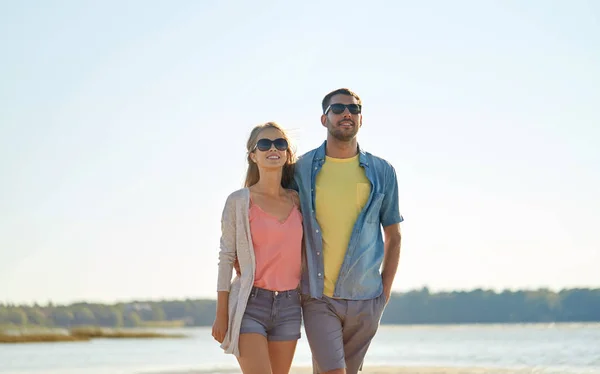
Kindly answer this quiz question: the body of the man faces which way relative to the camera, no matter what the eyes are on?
toward the camera

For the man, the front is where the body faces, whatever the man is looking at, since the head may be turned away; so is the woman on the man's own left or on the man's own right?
on the man's own right
